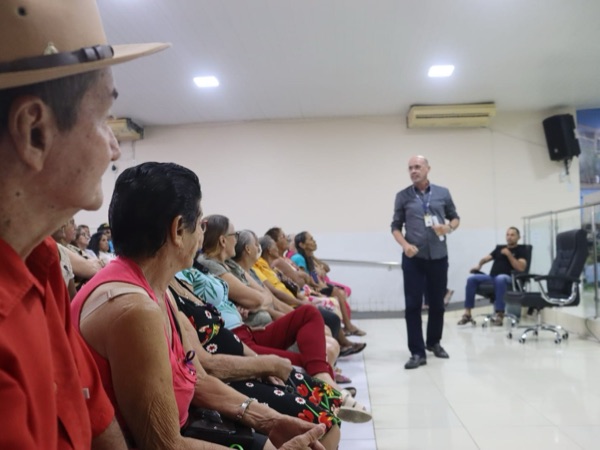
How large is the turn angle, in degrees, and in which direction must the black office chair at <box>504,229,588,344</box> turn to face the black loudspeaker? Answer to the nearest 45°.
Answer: approximately 90° to its right

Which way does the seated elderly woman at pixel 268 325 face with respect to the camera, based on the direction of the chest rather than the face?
to the viewer's right

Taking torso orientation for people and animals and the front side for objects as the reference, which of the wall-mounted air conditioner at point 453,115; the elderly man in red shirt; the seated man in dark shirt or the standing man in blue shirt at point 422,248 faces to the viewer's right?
the elderly man in red shirt

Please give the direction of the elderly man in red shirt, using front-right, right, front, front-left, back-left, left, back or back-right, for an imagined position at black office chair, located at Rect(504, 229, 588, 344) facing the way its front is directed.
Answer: left

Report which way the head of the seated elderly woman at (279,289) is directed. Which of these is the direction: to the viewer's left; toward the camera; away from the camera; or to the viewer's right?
to the viewer's right

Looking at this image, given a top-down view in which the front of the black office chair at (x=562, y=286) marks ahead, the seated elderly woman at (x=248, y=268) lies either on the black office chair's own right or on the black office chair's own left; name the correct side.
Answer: on the black office chair's own left

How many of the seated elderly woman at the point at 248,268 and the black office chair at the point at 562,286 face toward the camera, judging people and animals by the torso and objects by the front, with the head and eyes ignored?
0

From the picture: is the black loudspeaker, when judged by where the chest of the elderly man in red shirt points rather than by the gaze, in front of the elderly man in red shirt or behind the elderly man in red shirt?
in front

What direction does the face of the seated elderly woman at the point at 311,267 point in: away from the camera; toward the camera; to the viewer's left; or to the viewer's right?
to the viewer's right

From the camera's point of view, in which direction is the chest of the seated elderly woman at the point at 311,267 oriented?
to the viewer's right

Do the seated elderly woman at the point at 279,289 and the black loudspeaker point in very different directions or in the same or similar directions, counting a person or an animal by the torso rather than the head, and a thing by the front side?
very different directions

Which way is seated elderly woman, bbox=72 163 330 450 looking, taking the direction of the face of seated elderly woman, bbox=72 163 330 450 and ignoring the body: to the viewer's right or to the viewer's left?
to the viewer's right

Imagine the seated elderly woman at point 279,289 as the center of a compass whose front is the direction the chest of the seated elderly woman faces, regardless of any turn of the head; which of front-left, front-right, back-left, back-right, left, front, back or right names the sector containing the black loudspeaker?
front-left

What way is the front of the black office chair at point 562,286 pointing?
to the viewer's left

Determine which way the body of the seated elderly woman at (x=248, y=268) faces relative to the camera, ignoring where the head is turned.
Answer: to the viewer's right
